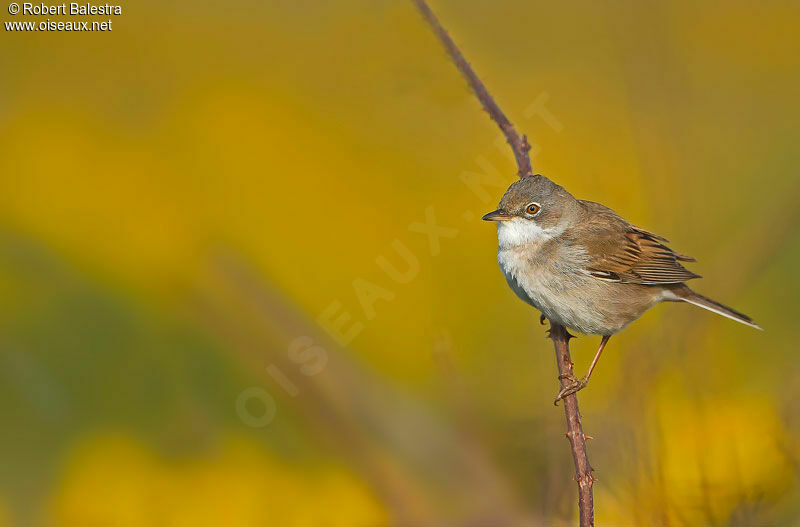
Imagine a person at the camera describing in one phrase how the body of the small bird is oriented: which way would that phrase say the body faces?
to the viewer's left
